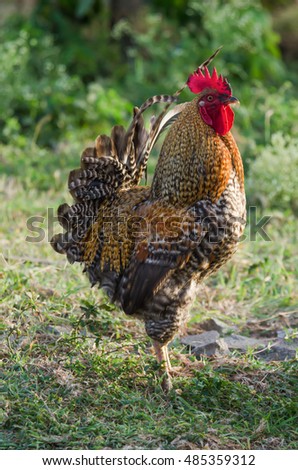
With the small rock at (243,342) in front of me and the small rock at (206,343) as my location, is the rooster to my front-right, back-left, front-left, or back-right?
back-right

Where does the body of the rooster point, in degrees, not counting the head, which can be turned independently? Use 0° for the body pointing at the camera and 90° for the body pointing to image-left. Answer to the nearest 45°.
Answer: approximately 270°

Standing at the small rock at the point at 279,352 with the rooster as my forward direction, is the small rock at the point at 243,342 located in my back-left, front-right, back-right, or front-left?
front-right

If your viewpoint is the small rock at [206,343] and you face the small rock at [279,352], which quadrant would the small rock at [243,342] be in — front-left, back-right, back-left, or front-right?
front-left
